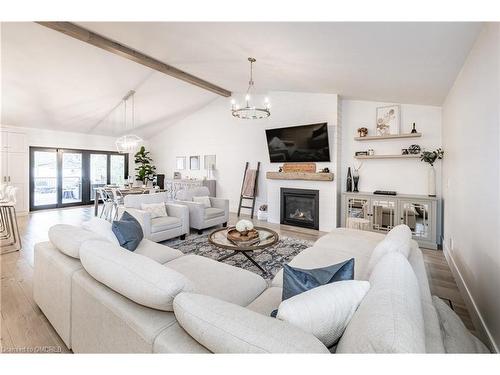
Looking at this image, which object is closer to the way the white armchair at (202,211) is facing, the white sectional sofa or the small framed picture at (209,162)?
the white sectional sofa

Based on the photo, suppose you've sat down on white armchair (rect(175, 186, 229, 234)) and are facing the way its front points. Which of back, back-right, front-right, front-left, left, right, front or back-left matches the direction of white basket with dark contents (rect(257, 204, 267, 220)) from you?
left

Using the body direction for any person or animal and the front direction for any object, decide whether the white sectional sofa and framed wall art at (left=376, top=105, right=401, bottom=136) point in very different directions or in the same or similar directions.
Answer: very different directions

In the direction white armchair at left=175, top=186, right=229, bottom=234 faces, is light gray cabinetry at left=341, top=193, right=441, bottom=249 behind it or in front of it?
in front

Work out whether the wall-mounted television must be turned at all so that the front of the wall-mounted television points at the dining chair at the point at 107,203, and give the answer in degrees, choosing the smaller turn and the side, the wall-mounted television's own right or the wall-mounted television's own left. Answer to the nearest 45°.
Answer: approximately 45° to the wall-mounted television's own right

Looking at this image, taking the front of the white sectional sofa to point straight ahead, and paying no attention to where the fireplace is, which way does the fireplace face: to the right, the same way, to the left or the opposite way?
the opposite way

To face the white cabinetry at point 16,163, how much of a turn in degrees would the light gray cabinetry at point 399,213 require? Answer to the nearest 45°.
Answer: approximately 45° to its right
